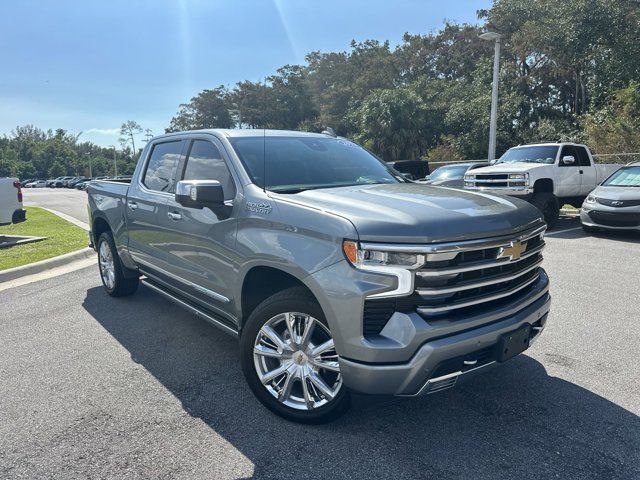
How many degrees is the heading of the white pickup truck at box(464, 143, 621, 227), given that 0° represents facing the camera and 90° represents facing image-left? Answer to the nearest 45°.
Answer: approximately 45°

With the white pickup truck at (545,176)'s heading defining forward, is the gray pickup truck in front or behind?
in front

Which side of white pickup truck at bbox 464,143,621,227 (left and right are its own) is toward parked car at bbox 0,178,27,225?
front

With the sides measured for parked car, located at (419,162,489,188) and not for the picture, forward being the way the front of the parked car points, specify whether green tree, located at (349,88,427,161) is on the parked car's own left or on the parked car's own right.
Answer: on the parked car's own right

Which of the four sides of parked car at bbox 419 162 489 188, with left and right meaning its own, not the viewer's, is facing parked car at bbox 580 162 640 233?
left

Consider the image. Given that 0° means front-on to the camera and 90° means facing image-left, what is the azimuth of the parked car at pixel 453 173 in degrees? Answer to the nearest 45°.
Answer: approximately 45°

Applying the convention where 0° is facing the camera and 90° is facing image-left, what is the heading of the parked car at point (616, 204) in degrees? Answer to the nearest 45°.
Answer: approximately 45°

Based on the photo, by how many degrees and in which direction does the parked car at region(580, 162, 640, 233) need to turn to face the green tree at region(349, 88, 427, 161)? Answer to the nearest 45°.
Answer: approximately 90° to its right

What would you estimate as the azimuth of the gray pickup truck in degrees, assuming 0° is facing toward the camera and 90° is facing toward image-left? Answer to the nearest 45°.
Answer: approximately 315°

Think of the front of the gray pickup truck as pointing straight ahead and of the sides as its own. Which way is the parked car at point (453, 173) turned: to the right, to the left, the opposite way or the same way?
to the right

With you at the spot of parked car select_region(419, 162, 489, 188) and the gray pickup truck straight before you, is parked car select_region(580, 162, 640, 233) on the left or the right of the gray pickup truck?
left
